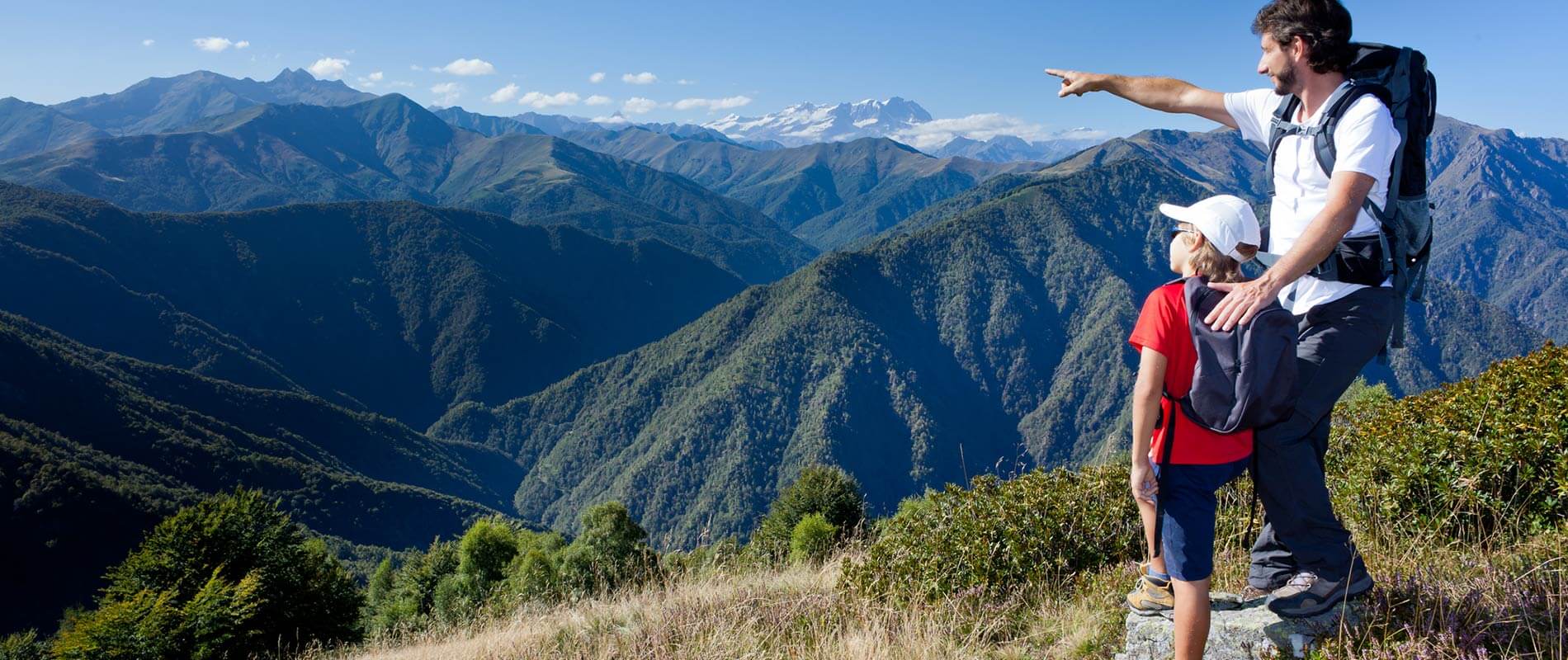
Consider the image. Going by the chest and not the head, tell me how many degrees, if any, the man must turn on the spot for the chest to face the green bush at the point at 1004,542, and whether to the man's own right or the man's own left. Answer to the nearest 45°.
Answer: approximately 45° to the man's own right

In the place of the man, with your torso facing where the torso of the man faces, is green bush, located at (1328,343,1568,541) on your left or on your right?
on your right

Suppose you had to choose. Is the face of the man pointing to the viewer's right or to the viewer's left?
to the viewer's left

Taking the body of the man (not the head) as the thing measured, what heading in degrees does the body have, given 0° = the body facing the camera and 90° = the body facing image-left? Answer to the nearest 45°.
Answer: approximately 90°

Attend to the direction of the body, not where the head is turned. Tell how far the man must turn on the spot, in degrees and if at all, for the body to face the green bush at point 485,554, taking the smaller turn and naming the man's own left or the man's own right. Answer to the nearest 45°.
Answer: approximately 45° to the man's own right
